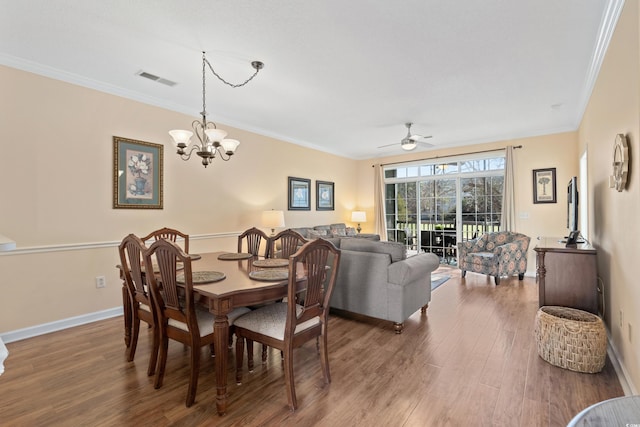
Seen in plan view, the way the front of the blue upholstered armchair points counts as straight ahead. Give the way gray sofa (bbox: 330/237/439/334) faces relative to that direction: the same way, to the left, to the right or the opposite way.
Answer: the opposite way

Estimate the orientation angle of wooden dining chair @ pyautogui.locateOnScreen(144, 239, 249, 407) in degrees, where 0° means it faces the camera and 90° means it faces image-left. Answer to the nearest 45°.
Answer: approximately 225°

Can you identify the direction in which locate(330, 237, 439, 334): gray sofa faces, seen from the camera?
facing away from the viewer and to the right of the viewer

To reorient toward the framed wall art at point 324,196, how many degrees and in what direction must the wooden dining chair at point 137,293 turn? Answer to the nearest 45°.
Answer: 0° — it already faces it

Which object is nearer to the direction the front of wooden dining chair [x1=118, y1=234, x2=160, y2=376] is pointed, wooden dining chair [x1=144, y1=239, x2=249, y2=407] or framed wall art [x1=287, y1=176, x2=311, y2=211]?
the framed wall art

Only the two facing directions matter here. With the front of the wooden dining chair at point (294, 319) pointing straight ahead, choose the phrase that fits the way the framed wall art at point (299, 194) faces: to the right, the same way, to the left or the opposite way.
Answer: the opposite way

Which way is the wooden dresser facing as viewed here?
to the viewer's left

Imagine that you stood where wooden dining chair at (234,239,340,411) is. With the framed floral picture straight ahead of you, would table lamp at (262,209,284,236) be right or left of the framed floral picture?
right

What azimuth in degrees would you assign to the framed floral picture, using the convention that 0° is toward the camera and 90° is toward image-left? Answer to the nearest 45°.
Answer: approximately 315°

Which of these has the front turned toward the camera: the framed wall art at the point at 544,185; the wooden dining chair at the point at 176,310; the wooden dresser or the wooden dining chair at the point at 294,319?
the framed wall art

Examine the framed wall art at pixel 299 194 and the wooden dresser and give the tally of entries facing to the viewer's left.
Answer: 1

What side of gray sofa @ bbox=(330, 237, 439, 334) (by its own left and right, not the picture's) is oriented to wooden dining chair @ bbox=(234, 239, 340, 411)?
back
